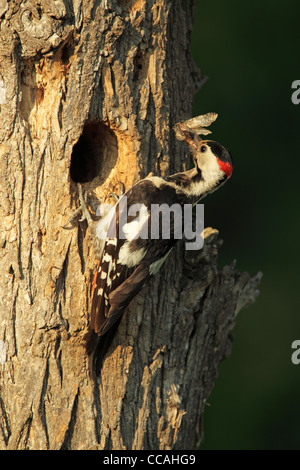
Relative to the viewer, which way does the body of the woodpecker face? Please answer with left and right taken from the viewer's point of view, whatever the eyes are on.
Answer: facing away from the viewer and to the left of the viewer
